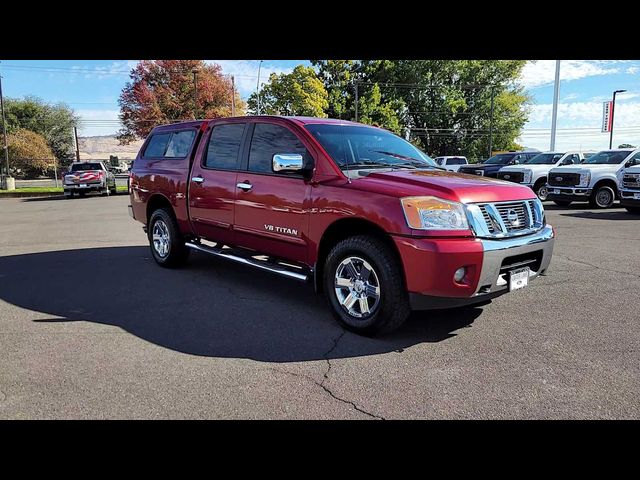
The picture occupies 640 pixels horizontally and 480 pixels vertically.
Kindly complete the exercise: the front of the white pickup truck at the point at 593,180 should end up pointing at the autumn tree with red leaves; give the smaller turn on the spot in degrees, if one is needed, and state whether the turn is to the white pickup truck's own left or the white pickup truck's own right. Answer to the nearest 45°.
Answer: approximately 90° to the white pickup truck's own right

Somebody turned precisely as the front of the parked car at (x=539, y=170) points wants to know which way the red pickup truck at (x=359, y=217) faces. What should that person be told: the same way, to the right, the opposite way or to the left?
to the left

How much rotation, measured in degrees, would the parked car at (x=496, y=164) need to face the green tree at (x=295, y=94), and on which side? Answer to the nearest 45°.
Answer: approximately 90° to its right

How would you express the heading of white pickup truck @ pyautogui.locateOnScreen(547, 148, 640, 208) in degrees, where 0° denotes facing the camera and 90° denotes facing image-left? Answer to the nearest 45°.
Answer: approximately 45°

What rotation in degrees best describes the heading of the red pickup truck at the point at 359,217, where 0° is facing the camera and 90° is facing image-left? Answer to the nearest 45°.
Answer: approximately 315°

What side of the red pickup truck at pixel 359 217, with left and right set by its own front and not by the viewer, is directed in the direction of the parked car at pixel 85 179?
back

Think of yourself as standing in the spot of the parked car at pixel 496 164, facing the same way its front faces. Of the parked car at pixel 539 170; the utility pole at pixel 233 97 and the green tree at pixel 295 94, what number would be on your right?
2

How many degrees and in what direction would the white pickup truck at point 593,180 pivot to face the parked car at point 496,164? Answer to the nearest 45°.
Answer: approximately 90° to its right

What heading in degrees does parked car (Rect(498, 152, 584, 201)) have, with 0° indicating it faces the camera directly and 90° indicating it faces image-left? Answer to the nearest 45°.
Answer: approximately 45°

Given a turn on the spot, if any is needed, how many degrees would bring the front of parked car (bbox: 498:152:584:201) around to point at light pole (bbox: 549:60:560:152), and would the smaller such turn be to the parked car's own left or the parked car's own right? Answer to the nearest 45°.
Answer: approximately 135° to the parked car's own right

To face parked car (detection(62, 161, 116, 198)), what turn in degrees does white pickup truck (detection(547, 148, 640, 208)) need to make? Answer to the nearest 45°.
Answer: approximately 45° to its right
